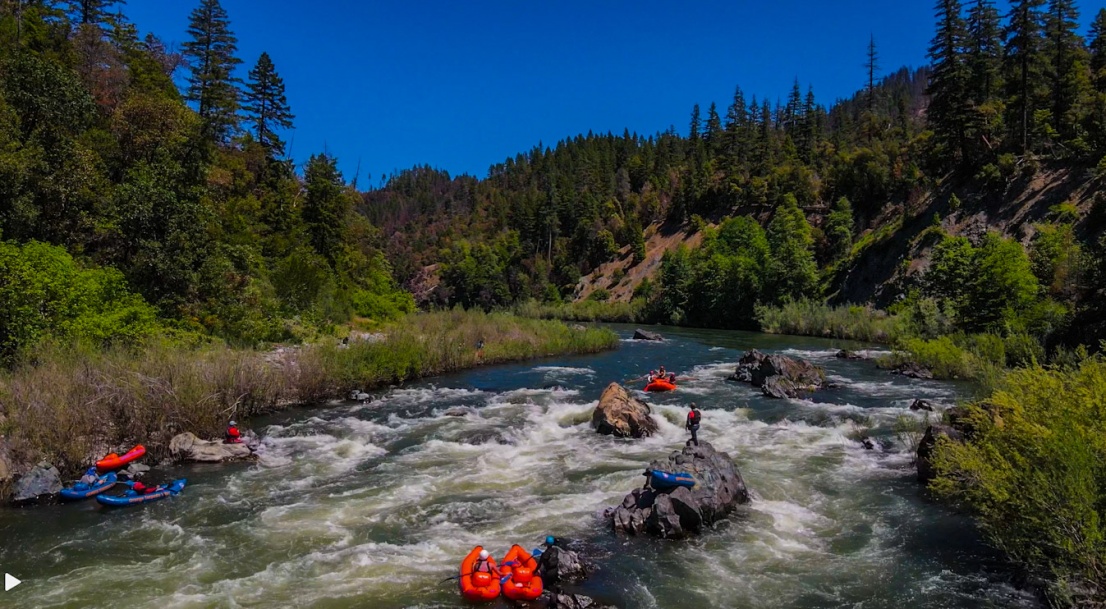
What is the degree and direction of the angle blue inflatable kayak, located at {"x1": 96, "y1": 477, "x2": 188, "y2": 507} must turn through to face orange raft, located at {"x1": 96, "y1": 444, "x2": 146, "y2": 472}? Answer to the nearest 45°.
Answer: approximately 90° to its left

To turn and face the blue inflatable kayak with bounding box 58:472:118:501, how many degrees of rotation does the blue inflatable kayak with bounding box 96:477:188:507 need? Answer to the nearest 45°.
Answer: approximately 135° to its left

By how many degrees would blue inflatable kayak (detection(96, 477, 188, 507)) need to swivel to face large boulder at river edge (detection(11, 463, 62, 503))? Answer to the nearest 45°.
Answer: approximately 135° to its left

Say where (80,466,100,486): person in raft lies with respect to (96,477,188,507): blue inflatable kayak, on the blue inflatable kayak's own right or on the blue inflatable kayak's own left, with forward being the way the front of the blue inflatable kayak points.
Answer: on the blue inflatable kayak's own left

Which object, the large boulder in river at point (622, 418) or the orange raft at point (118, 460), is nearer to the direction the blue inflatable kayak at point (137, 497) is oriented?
the large boulder in river

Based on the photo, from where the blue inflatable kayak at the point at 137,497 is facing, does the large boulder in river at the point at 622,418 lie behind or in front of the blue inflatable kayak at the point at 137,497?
in front

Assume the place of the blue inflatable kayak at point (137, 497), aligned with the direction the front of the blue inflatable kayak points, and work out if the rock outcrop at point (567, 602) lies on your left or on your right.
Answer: on your right

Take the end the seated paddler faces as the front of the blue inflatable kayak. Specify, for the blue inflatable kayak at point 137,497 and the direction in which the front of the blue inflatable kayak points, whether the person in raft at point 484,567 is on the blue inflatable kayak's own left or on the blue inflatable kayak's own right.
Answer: on the blue inflatable kayak's own right

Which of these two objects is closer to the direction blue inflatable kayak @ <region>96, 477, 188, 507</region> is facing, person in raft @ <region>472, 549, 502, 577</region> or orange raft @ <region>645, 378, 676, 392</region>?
the orange raft

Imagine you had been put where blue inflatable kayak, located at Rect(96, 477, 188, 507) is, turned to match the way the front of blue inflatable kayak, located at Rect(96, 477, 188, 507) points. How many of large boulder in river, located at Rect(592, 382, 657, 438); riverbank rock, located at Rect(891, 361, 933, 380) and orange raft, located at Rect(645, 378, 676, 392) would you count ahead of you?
3

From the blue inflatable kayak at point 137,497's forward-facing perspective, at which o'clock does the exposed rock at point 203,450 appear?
The exposed rock is roughly at 10 o'clock from the blue inflatable kayak.

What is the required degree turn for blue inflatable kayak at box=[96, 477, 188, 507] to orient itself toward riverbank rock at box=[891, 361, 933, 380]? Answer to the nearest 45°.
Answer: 0° — it already faces it

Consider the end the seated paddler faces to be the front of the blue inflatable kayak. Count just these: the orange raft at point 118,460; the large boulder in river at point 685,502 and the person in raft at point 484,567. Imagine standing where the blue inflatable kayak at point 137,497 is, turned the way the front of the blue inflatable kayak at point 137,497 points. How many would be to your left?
1

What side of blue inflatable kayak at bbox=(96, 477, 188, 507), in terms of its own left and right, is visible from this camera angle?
right

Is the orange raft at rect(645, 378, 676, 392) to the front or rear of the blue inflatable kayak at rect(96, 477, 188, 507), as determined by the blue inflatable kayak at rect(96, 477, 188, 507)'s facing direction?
to the front
